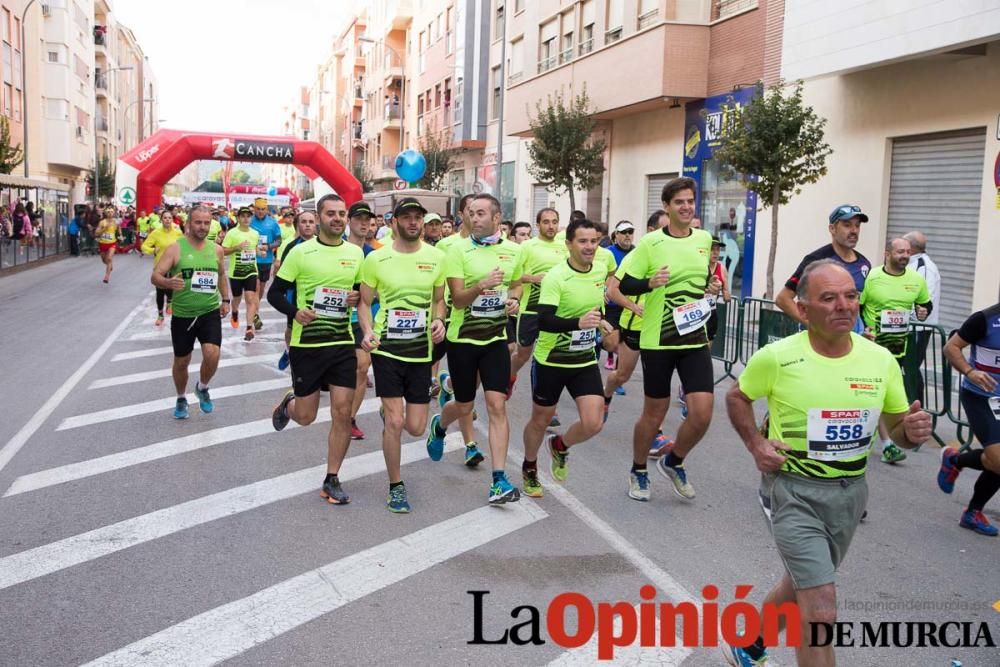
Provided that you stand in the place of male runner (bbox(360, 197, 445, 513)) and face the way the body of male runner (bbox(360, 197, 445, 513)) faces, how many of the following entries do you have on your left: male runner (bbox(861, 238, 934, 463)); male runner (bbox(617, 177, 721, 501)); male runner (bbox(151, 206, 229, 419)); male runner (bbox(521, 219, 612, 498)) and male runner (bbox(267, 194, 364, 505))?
3

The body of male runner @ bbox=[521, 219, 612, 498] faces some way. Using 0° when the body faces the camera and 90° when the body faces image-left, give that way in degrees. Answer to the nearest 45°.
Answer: approximately 315°

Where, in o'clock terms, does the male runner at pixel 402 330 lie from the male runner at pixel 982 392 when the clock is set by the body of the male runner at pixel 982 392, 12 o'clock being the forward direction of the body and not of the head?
the male runner at pixel 402 330 is roughly at 4 o'clock from the male runner at pixel 982 392.

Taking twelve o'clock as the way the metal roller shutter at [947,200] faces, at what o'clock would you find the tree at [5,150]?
The tree is roughly at 2 o'clock from the metal roller shutter.

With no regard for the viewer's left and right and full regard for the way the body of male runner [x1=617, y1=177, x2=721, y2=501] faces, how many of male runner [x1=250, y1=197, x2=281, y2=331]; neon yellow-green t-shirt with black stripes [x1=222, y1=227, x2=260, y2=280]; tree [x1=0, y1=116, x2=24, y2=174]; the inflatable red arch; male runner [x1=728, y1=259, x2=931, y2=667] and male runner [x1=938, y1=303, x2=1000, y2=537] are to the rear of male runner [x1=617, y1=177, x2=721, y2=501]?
4

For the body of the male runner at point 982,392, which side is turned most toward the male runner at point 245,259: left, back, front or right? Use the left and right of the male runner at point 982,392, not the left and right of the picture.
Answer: back

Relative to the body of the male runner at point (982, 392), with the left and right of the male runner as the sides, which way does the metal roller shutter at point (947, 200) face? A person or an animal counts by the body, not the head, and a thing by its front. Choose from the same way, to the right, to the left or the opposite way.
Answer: to the right

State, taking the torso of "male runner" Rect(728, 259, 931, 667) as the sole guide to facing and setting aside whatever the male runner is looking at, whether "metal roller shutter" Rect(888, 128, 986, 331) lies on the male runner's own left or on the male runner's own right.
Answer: on the male runner's own left

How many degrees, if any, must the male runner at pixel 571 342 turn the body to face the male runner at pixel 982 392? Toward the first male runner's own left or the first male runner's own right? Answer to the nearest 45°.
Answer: approximately 45° to the first male runner's own left

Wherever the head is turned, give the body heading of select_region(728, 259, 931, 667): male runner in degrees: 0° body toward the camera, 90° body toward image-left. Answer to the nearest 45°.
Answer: approximately 315°

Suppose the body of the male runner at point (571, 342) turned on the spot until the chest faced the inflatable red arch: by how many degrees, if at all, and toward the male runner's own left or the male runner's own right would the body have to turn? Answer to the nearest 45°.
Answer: approximately 180°

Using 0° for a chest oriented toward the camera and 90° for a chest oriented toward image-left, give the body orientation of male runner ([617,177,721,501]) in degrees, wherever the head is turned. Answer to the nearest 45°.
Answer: approximately 315°

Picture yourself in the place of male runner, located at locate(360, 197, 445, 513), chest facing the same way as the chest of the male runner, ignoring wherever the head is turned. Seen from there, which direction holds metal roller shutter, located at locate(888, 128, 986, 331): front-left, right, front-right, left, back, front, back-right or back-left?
back-left
